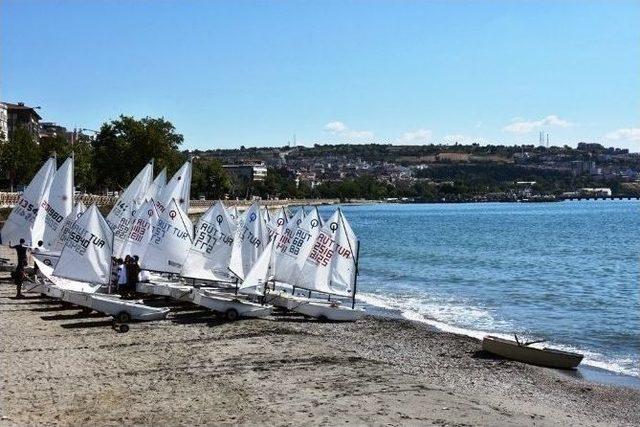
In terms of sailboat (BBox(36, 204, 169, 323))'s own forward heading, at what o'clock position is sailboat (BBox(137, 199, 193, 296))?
sailboat (BBox(137, 199, 193, 296)) is roughly at 9 o'clock from sailboat (BBox(36, 204, 169, 323)).

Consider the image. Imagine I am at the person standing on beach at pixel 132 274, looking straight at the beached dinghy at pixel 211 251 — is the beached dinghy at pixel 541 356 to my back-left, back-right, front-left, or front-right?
front-right

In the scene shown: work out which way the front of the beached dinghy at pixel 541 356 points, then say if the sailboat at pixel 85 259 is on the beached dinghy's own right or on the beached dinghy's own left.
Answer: on the beached dinghy's own right

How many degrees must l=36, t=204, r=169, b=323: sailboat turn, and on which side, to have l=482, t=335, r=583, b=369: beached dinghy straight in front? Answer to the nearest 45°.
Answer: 0° — it already faces it
